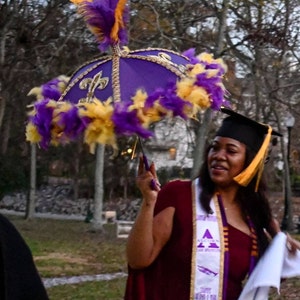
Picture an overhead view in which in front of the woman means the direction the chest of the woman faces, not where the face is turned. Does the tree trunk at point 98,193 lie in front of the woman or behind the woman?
behind
